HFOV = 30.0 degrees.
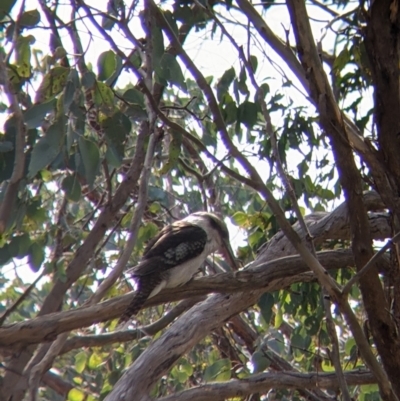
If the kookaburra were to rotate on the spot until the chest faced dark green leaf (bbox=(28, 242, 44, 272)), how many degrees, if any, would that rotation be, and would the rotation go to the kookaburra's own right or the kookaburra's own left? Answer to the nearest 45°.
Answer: approximately 135° to the kookaburra's own right

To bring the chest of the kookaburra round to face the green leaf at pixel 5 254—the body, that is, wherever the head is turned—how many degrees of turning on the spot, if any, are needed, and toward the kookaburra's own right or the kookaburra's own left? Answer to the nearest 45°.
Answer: approximately 135° to the kookaburra's own right

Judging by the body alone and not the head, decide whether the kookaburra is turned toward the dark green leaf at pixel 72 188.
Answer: no

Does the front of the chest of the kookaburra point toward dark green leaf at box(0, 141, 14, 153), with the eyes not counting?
no

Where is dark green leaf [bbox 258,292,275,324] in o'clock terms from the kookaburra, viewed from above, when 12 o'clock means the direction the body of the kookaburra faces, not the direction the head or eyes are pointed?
The dark green leaf is roughly at 1 o'clock from the kookaburra.

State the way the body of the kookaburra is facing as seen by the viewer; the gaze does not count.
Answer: to the viewer's right
